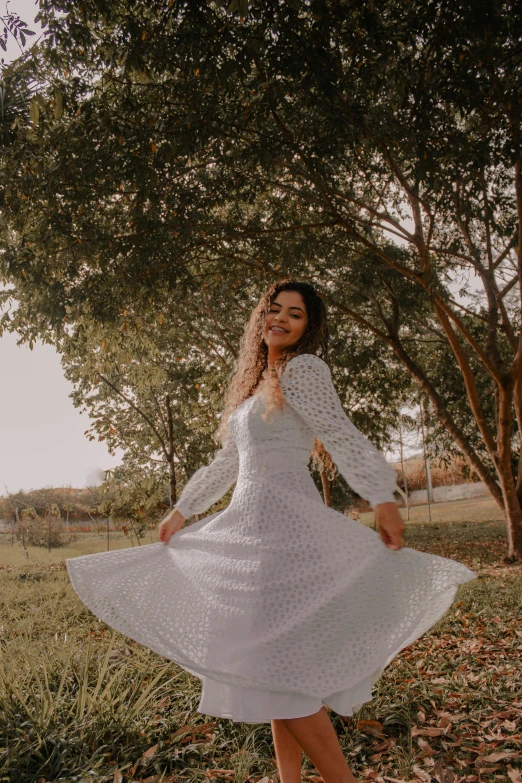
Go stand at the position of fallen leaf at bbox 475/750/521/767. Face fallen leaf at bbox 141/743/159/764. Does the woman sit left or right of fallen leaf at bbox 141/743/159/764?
left

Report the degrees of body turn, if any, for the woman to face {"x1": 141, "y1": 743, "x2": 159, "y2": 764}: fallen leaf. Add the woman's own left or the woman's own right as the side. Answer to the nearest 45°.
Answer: approximately 90° to the woman's own right

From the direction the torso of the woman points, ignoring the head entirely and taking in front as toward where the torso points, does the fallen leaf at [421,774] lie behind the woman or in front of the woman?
behind

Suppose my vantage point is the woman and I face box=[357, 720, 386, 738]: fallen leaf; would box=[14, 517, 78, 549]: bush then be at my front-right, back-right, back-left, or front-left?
front-left

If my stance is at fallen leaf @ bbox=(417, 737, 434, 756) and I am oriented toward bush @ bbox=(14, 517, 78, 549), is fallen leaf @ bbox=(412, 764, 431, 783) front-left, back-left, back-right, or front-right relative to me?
back-left

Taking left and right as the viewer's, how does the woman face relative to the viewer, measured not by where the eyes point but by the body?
facing the viewer and to the left of the viewer

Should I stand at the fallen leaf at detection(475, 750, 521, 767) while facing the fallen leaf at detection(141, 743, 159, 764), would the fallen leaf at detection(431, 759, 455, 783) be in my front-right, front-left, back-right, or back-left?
front-left
